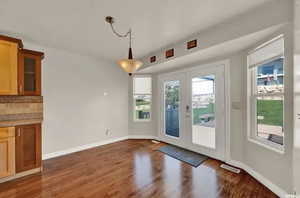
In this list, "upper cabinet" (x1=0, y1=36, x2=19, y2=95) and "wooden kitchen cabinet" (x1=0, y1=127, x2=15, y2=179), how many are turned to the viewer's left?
0

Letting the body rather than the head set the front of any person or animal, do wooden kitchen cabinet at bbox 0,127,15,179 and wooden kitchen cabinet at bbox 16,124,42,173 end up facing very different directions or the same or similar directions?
same or similar directions

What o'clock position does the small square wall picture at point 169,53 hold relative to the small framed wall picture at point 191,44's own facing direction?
the small square wall picture at point 169,53 is roughly at 3 o'clock from the small framed wall picture at point 191,44.

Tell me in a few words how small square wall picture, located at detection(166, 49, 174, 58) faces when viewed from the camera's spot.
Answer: facing the viewer and to the left of the viewer

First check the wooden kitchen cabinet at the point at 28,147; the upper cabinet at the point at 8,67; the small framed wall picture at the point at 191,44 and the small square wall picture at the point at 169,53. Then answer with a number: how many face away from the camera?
0

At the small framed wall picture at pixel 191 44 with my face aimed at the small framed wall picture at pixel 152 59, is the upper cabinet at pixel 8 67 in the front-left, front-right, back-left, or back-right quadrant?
front-left

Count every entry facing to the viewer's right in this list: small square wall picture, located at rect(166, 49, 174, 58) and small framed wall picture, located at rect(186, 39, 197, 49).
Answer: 0

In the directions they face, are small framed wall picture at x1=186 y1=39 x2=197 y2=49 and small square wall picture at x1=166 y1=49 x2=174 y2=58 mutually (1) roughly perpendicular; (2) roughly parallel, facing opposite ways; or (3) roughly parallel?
roughly parallel

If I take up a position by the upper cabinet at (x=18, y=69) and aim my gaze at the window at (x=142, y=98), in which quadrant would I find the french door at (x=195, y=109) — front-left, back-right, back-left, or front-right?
front-right

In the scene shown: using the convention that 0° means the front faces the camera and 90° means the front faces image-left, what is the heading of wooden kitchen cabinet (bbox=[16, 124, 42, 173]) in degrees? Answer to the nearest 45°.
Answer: approximately 315°

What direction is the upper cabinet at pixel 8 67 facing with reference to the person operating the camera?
facing the viewer and to the right of the viewer
